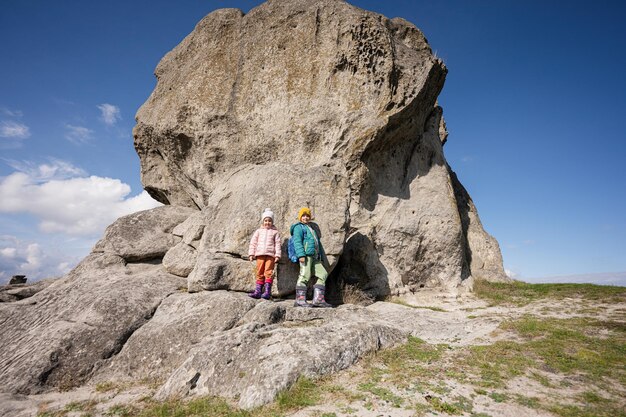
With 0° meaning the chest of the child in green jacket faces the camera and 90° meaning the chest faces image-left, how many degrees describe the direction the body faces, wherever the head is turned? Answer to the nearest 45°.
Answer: approximately 315°

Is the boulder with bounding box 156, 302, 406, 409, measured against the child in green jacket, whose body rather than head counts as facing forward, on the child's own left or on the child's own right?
on the child's own right

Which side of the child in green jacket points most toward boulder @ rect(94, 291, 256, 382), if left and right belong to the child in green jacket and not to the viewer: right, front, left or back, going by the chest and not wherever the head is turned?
right

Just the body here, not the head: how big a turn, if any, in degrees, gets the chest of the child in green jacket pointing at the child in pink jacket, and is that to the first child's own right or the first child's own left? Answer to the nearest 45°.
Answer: approximately 135° to the first child's own right

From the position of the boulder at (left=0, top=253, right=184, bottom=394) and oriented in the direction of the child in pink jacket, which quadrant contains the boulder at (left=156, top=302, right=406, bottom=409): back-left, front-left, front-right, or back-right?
front-right
